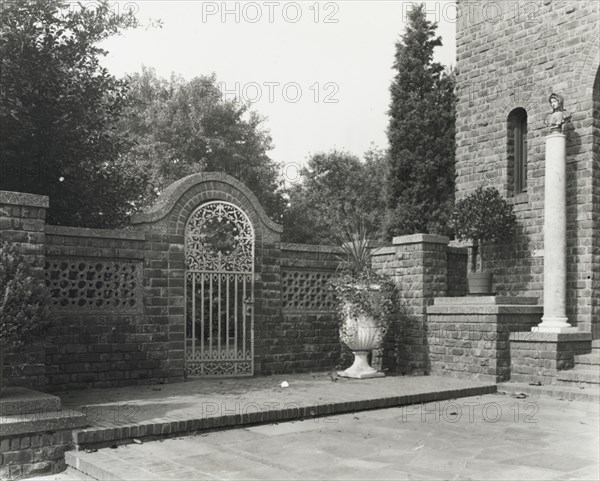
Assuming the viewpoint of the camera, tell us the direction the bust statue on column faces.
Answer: facing the viewer and to the left of the viewer

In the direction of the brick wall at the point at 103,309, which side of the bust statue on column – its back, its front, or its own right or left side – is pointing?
front

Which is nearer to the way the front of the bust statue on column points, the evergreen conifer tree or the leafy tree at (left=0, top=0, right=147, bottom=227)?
the leafy tree

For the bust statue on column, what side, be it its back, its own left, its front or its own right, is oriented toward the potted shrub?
right

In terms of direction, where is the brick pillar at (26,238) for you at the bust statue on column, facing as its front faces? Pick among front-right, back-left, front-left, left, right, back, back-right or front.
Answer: front

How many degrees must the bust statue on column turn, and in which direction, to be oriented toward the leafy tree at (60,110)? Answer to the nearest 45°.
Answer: approximately 45° to its right
